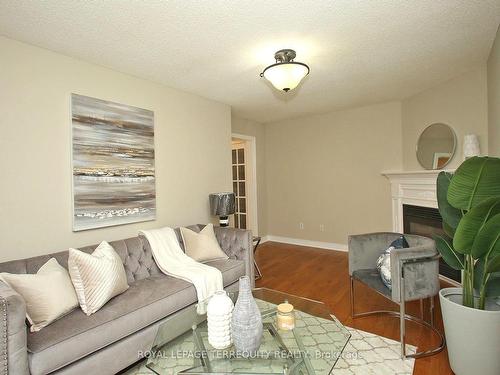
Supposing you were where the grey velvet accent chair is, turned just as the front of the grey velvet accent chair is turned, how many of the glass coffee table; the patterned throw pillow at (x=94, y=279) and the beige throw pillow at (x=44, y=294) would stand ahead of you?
3

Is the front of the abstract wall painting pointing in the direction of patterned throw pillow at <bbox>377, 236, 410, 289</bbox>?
yes

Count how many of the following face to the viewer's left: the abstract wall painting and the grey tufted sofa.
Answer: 0

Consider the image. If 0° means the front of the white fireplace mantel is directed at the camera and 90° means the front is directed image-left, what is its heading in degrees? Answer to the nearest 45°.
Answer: approximately 45°

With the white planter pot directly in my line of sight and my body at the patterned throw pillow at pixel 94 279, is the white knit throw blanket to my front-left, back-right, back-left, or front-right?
front-left

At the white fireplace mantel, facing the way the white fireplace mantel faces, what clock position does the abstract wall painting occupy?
The abstract wall painting is roughly at 12 o'clock from the white fireplace mantel.

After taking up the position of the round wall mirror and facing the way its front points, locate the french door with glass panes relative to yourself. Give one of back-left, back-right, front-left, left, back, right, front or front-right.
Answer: front-right

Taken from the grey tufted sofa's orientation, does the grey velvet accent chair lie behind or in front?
in front

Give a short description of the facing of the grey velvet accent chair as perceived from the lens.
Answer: facing the viewer and to the left of the viewer

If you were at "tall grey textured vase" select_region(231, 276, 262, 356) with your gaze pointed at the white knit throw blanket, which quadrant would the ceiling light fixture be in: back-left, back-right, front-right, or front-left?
front-right

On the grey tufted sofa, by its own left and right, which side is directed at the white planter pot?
front

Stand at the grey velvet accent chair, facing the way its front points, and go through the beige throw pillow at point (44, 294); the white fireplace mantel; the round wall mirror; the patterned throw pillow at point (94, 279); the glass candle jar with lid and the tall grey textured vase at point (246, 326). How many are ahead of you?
4

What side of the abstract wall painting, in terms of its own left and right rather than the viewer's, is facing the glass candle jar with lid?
front

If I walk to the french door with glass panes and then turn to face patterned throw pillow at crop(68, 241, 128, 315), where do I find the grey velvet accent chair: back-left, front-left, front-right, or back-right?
front-left

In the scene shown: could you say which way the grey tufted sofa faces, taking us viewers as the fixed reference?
facing the viewer and to the right of the viewer
